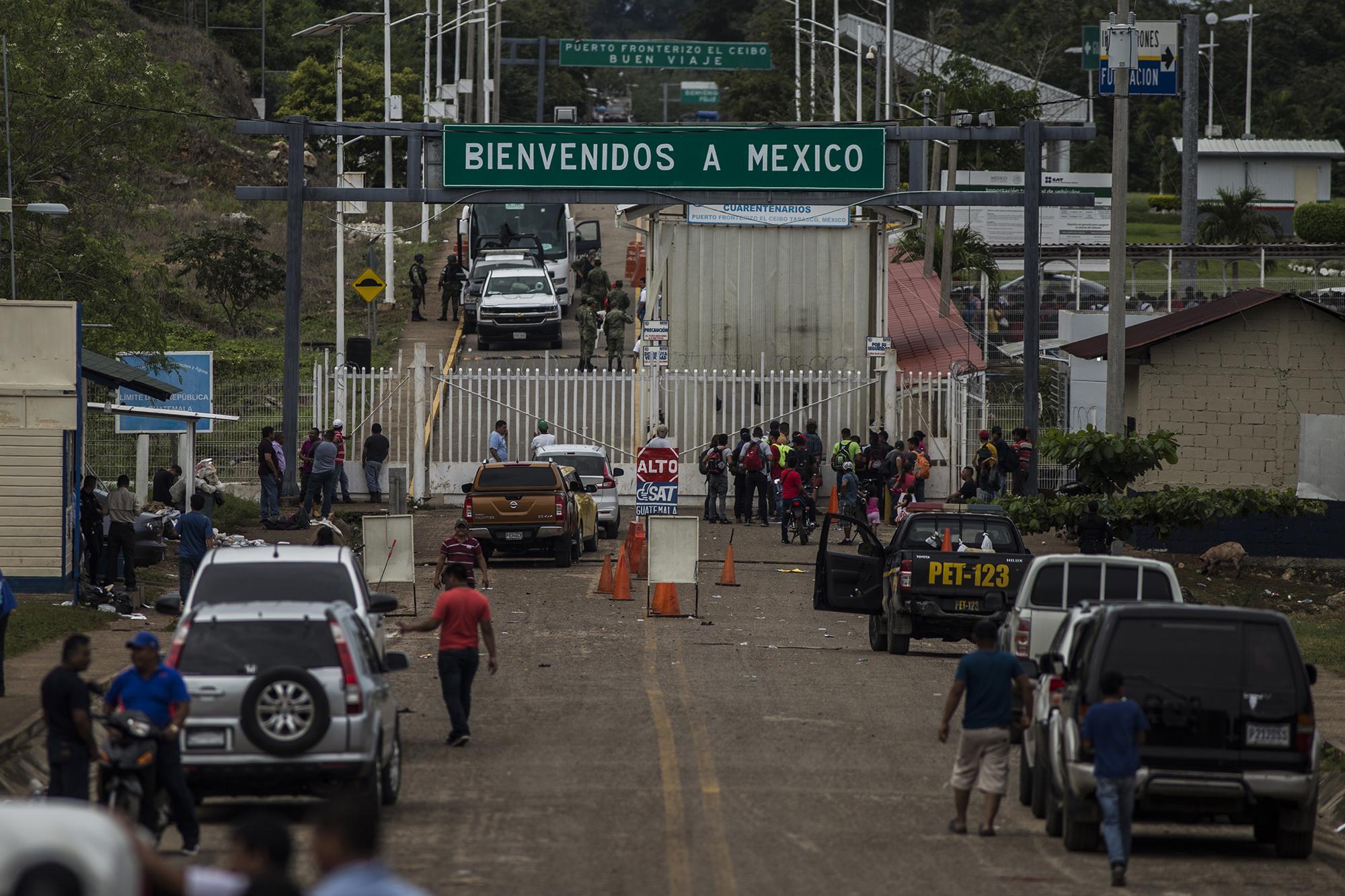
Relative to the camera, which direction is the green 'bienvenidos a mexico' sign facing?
toward the camera

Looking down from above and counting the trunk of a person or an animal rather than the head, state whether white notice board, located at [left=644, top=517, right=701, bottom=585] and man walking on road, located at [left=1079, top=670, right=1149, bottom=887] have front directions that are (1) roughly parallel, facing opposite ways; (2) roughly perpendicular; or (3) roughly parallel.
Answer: roughly parallel, facing opposite ways

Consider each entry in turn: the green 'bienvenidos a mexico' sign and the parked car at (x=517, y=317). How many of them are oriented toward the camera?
2

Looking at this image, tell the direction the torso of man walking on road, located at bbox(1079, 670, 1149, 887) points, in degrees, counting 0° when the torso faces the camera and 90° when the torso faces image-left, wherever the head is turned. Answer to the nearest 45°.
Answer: approximately 180°

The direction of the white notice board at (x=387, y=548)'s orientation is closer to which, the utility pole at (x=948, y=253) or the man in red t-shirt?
the man in red t-shirt

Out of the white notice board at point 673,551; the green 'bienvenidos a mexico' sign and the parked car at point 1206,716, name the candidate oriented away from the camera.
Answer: the parked car

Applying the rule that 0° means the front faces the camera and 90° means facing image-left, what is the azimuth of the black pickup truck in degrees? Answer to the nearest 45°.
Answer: approximately 180°

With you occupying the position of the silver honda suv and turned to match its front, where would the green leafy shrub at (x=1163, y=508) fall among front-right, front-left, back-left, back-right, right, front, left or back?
front-right

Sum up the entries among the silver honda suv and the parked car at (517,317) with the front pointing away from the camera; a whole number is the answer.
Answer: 1

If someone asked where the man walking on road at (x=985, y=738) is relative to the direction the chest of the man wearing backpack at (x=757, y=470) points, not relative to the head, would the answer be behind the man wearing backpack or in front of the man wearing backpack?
behind

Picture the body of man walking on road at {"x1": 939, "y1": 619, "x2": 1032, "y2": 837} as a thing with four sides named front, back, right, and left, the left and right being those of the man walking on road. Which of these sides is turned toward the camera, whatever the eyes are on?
back

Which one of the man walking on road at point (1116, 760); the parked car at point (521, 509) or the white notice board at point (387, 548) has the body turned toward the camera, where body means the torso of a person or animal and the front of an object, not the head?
the white notice board

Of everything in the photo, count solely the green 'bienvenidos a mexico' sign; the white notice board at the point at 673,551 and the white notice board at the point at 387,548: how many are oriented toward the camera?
3

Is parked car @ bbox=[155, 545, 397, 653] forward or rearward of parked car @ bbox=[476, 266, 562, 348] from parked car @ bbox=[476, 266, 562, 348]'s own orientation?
forward

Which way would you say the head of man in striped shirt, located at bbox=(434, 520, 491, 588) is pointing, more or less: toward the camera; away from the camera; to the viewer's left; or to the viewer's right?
toward the camera

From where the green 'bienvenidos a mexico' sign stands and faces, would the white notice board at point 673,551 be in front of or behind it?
in front

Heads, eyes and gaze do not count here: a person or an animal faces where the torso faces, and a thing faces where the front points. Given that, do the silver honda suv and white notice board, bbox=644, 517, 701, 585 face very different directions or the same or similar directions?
very different directions

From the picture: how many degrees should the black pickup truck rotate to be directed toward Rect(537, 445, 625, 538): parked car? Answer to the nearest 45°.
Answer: approximately 45° to its left
